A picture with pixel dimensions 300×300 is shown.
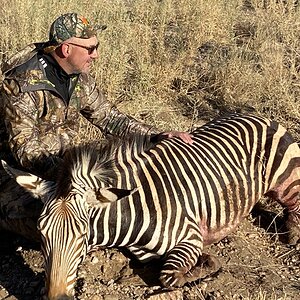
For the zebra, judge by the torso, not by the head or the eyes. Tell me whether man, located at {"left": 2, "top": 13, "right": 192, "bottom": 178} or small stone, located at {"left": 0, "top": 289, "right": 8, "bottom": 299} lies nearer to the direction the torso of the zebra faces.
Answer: the small stone

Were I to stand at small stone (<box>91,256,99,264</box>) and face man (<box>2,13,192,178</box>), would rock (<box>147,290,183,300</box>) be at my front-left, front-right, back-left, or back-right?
back-right

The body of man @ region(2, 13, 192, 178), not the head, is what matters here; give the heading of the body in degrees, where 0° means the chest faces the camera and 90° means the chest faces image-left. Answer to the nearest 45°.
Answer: approximately 315°

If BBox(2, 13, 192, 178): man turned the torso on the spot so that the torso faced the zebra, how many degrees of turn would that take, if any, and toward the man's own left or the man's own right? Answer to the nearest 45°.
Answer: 0° — they already face it

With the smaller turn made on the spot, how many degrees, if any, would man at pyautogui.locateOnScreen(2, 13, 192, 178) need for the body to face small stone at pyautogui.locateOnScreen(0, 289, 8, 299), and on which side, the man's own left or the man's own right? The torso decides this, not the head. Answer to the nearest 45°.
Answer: approximately 90° to the man's own right

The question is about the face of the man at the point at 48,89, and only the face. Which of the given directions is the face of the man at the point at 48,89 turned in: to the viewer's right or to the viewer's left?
to the viewer's right

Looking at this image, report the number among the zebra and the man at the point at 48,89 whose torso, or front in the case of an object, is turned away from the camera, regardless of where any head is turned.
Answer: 0

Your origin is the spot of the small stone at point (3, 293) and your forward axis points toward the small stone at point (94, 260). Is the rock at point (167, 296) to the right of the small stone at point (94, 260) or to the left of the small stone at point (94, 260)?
right
